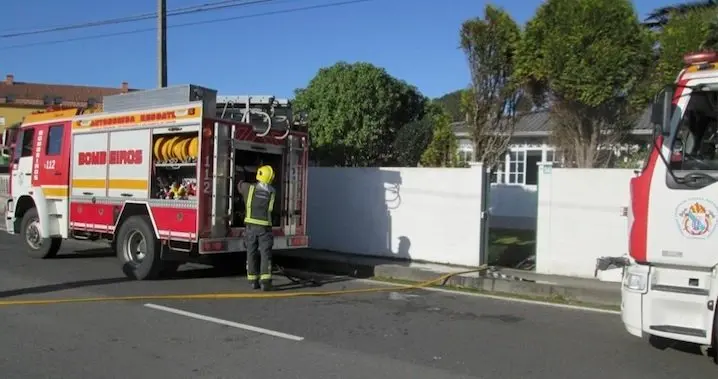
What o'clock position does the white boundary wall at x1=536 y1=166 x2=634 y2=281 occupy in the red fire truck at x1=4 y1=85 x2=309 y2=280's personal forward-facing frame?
The white boundary wall is roughly at 5 o'clock from the red fire truck.

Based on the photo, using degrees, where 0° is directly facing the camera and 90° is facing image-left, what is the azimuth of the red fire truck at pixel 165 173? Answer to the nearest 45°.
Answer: approximately 135°

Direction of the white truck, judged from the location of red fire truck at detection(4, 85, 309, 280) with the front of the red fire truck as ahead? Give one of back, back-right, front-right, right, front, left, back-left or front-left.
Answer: back

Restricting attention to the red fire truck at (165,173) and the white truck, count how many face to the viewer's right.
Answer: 0

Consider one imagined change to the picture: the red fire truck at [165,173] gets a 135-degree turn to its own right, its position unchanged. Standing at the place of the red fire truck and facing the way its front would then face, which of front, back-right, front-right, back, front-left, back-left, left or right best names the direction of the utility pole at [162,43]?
left

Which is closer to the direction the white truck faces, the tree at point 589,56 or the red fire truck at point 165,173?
the red fire truck
